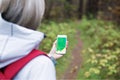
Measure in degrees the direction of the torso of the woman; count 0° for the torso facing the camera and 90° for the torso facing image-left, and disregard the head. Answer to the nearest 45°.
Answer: approximately 225°

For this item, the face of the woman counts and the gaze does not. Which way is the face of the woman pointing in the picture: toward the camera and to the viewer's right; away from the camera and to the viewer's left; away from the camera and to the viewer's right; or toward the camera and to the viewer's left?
away from the camera and to the viewer's right
